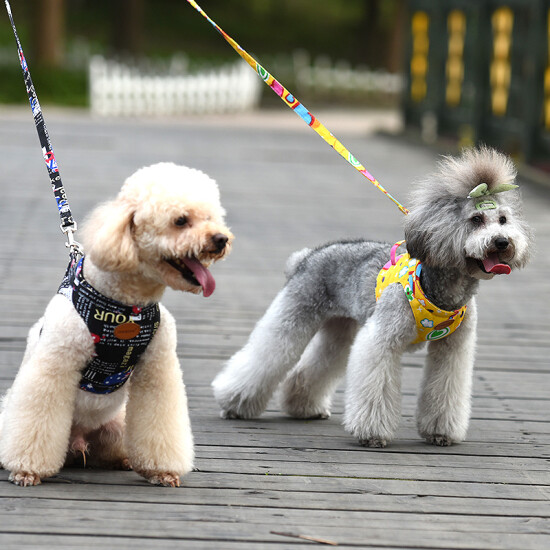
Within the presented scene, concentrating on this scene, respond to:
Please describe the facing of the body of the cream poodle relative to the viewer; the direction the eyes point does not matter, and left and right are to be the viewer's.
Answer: facing the viewer and to the right of the viewer

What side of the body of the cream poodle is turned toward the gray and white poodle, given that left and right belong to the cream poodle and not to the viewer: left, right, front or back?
left

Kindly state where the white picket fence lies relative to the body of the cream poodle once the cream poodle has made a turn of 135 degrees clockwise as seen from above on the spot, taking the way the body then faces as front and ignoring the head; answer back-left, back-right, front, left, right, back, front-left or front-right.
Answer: right

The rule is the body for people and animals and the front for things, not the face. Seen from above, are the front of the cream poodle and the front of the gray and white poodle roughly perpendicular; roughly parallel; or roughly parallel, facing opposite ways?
roughly parallel

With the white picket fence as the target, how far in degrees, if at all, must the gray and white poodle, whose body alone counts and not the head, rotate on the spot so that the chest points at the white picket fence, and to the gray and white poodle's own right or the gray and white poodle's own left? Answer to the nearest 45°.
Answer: approximately 135° to the gray and white poodle's own left

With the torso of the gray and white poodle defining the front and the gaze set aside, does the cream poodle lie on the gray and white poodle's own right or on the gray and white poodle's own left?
on the gray and white poodle's own right

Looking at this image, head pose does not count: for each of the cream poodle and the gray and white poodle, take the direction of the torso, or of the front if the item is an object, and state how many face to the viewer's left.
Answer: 0
